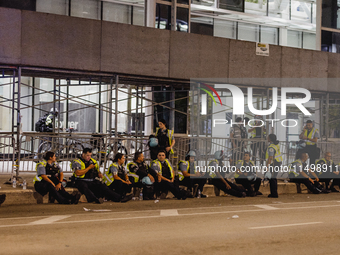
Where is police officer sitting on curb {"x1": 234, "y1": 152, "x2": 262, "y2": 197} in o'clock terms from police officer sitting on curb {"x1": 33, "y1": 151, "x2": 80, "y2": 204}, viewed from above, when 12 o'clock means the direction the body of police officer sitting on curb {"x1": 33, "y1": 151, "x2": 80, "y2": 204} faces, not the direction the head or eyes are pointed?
police officer sitting on curb {"x1": 234, "y1": 152, "x2": 262, "y2": 197} is roughly at 10 o'clock from police officer sitting on curb {"x1": 33, "y1": 151, "x2": 80, "y2": 204}.

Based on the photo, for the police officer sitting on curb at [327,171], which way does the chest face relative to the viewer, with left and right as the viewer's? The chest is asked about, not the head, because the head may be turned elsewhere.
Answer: facing the viewer and to the right of the viewer

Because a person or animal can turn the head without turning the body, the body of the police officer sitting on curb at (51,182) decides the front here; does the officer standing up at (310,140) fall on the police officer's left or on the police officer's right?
on the police officer's left

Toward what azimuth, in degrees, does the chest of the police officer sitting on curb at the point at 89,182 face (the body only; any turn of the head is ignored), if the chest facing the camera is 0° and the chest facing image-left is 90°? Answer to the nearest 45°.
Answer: approximately 315°

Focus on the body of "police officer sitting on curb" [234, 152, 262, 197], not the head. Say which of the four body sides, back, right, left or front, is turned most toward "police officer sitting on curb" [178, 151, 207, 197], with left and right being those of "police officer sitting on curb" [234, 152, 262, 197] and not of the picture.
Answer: right

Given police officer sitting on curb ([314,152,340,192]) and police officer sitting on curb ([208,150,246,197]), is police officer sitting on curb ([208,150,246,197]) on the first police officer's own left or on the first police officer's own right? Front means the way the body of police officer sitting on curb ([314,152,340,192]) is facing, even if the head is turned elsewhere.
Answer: on the first police officer's own right

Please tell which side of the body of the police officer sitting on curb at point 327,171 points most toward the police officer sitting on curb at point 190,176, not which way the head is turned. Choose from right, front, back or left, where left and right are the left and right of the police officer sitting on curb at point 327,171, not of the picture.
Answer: right

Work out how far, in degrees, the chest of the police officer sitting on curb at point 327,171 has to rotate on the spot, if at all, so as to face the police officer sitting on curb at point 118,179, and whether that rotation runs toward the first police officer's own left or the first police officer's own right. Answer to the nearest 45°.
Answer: approximately 90° to the first police officer's own right
